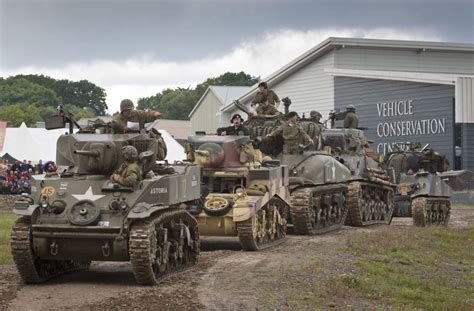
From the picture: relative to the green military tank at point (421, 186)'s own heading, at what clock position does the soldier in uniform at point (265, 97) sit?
The soldier in uniform is roughly at 12 o'clock from the green military tank.

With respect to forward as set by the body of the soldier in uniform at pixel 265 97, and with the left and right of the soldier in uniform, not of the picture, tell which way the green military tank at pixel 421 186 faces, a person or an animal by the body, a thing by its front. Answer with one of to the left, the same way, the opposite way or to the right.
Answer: the same way

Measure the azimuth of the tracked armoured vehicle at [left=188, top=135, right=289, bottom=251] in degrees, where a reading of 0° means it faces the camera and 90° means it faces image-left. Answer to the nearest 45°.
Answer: approximately 45°

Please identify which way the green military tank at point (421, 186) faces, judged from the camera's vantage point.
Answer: facing the viewer and to the left of the viewer

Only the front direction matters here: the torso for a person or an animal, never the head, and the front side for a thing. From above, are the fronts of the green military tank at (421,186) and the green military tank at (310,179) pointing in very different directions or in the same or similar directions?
same or similar directions

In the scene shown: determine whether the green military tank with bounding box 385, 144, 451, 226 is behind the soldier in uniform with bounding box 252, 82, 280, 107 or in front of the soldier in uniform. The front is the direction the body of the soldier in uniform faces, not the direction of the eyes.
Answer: behind

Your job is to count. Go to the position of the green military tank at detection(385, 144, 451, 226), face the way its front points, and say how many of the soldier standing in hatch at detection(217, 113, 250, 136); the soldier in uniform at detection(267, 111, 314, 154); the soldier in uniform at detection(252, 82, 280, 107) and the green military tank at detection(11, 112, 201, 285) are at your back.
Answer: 0

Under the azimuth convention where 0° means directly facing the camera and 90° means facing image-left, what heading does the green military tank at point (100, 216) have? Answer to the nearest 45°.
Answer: approximately 45°

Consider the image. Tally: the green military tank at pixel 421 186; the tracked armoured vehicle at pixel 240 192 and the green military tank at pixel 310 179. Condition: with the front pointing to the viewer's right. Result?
0

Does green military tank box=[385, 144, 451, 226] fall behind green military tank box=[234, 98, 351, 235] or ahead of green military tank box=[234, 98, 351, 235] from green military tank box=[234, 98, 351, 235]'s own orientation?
behind
